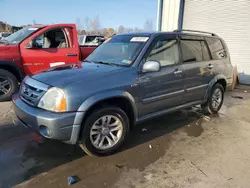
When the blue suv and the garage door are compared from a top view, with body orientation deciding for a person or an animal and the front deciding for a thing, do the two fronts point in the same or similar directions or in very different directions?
same or similar directions

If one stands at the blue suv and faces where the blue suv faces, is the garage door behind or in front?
behind

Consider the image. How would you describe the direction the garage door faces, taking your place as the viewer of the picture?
facing the viewer

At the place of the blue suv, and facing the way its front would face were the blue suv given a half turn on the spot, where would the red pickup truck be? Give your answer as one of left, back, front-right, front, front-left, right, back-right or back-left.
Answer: left

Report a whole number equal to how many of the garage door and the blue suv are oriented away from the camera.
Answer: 0

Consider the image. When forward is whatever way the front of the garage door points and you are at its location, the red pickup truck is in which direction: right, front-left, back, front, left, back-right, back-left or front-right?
front-right

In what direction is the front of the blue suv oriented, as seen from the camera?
facing the viewer and to the left of the viewer

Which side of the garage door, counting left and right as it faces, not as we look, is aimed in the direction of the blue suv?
front
